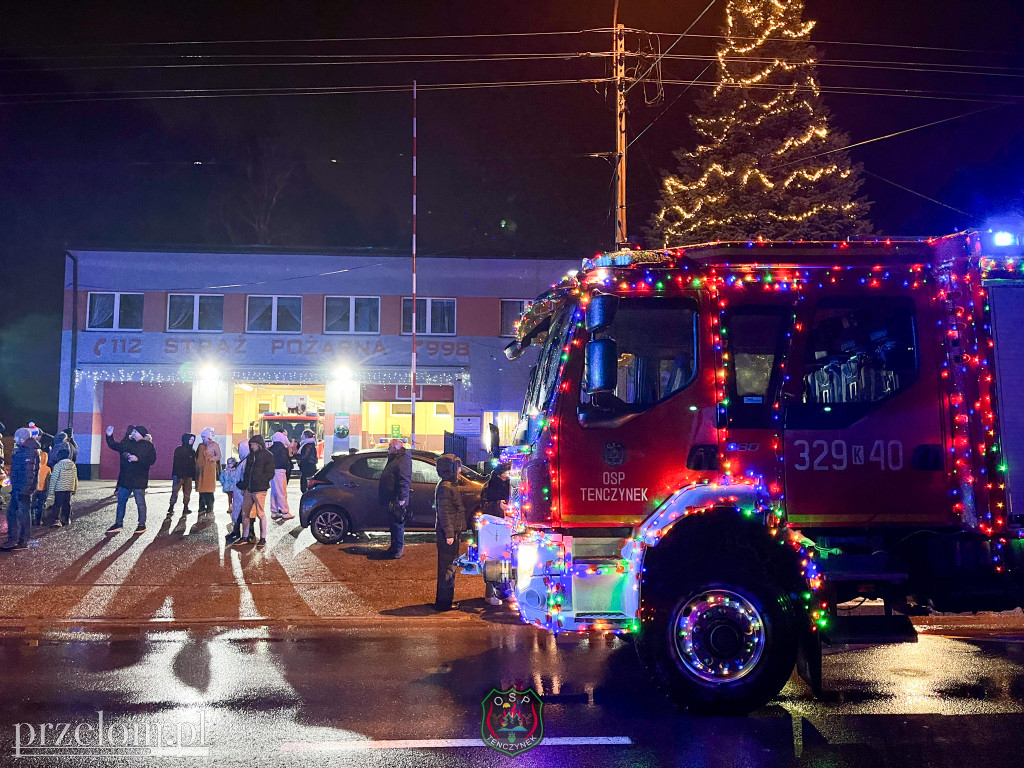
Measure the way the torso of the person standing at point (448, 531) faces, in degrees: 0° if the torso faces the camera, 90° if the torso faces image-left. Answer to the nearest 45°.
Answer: approximately 270°

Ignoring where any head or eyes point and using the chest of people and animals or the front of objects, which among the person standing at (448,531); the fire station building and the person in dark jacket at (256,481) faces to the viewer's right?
the person standing

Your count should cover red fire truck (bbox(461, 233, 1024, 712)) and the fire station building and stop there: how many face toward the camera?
1

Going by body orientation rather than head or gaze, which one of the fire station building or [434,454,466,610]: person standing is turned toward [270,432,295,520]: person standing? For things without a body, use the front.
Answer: the fire station building

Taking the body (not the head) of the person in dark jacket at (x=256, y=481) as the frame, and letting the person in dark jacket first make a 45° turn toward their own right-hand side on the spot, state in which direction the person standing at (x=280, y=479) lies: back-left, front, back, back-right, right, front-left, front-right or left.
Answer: right

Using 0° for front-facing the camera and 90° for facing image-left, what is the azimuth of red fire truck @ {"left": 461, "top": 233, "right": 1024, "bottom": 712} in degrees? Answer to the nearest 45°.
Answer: approximately 90°

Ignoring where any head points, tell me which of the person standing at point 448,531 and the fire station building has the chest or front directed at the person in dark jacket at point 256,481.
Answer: the fire station building

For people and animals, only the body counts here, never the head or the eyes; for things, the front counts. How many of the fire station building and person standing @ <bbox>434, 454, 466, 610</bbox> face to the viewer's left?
0
